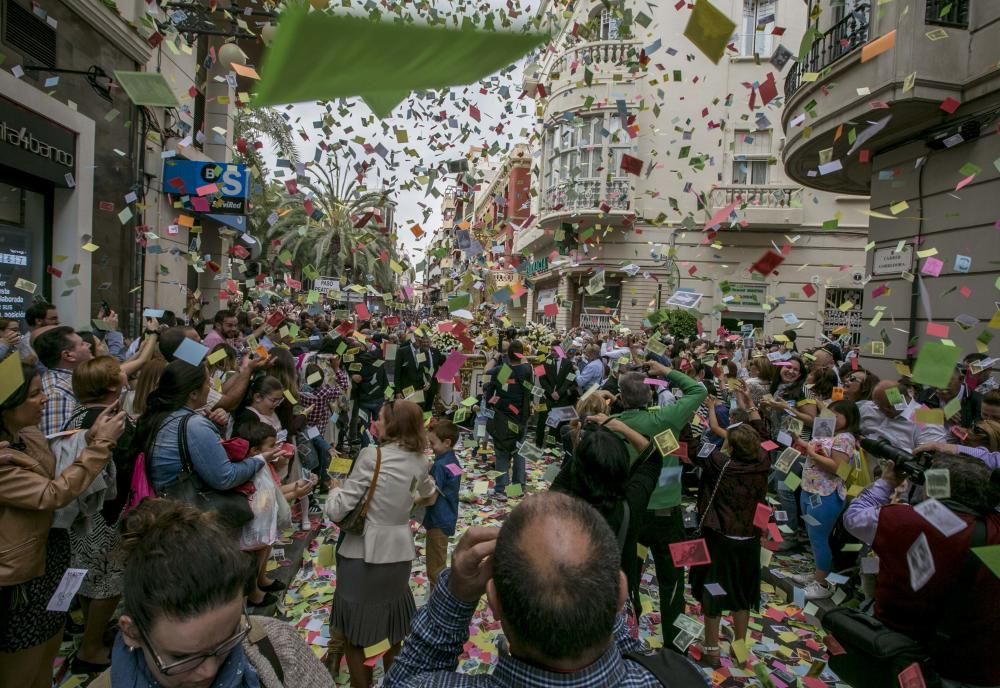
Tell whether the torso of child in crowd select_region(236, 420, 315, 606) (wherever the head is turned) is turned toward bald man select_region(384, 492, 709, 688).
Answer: no

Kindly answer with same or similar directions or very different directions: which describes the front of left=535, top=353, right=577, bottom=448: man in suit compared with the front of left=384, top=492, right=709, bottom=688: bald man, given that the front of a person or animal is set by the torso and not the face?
very different directions

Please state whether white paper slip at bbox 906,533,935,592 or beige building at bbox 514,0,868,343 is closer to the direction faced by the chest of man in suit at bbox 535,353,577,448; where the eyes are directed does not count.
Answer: the white paper slip

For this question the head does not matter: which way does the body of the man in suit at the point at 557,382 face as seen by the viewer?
toward the camera

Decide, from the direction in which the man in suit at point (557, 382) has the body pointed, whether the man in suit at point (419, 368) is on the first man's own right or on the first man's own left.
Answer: on the first man's own right

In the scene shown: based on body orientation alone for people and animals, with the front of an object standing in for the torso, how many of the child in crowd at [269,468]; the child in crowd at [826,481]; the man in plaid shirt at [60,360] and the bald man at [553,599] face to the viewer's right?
2

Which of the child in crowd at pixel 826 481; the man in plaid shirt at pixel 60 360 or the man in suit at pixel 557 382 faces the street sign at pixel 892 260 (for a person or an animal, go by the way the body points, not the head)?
the man in plaid shirt

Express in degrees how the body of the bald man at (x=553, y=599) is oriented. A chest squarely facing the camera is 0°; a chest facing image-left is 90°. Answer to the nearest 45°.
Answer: approximately 180°

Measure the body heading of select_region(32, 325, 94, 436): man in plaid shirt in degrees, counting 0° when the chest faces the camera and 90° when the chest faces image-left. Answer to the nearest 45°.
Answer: approximately 270°

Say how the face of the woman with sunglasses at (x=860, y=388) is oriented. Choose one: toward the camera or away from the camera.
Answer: toward the camera

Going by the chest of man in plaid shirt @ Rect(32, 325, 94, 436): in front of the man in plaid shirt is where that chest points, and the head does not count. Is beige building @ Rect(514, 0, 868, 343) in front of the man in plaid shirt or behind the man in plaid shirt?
in front

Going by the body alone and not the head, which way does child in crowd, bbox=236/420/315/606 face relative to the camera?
to the viewer's right

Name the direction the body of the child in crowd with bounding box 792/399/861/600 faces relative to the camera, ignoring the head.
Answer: to the viewer's left

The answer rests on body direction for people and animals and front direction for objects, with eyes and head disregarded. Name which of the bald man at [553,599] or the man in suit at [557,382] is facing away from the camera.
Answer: the bald man

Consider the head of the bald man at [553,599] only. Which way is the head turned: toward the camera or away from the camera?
away from the camera

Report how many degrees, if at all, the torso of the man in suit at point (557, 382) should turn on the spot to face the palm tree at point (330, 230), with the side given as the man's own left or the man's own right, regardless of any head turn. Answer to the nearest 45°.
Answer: approximately 135° to the man's own right

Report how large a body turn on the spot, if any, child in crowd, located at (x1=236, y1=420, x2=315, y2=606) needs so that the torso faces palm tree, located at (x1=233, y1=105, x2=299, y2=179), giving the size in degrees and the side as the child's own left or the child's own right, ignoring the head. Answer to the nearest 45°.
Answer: approximately 90° to the child's own left
